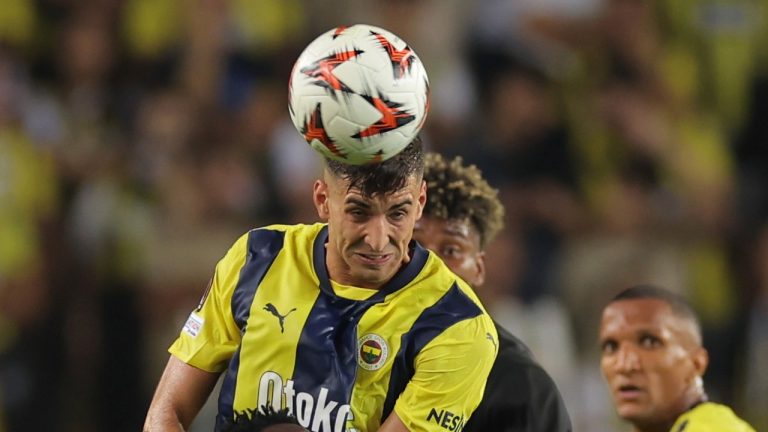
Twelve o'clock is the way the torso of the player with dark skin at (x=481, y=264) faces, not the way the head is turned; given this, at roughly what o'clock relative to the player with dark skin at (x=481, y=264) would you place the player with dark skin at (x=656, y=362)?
the player with dark skin at (x=656, y=362) is roughly at 8 o'clock from the player with dark skin at (x=481, y=264).

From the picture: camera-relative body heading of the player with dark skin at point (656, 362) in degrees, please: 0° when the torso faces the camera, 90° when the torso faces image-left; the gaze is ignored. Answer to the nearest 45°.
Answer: approximately 45°

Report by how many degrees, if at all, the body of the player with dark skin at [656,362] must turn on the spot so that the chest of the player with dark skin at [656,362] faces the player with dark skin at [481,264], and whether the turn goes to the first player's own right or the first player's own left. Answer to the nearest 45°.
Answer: approximately 45° to the first player's own right
